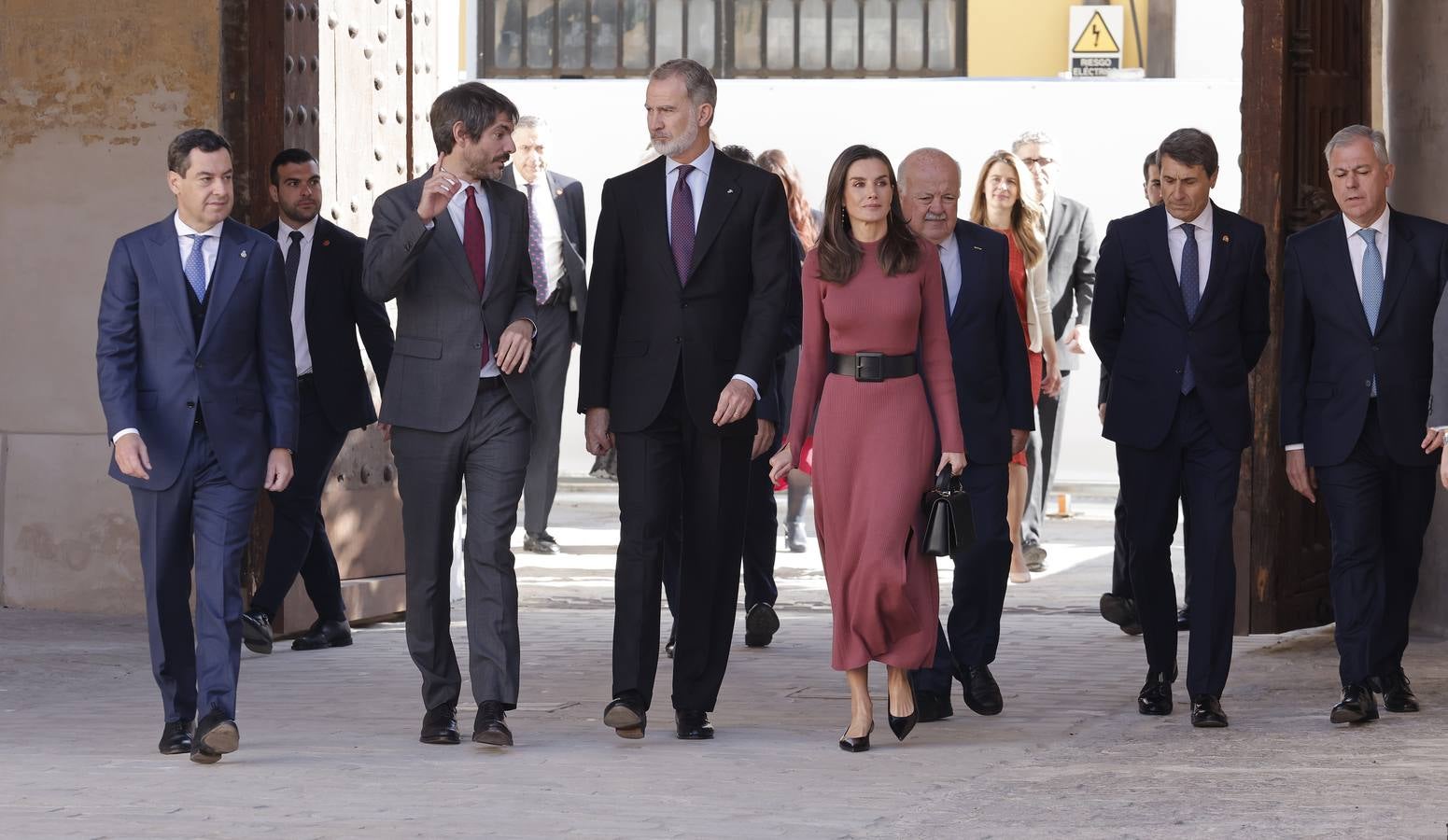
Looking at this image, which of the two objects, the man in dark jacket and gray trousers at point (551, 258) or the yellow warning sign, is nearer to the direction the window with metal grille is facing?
the man in dark jacket and gray trousers

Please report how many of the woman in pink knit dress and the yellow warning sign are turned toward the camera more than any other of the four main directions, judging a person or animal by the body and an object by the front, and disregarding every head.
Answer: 2

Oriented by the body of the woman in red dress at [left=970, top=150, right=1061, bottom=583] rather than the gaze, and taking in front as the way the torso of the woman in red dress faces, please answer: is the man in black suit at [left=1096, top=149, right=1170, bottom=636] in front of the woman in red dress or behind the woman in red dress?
in front

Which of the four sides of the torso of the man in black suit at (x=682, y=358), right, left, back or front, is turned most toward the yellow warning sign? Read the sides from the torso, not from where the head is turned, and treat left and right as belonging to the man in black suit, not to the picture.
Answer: back

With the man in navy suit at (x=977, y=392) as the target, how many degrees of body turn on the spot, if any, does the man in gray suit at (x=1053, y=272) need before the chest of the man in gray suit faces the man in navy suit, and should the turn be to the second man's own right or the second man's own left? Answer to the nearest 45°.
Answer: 0° — they already face them

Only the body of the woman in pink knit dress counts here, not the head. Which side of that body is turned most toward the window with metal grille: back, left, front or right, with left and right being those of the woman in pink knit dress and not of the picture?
back

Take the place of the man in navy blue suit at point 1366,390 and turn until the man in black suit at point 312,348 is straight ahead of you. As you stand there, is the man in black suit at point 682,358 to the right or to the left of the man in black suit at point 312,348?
left

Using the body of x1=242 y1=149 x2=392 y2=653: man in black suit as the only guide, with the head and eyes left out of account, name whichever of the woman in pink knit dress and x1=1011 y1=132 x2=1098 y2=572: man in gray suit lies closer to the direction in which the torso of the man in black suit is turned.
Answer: the woman in pink knit dress
